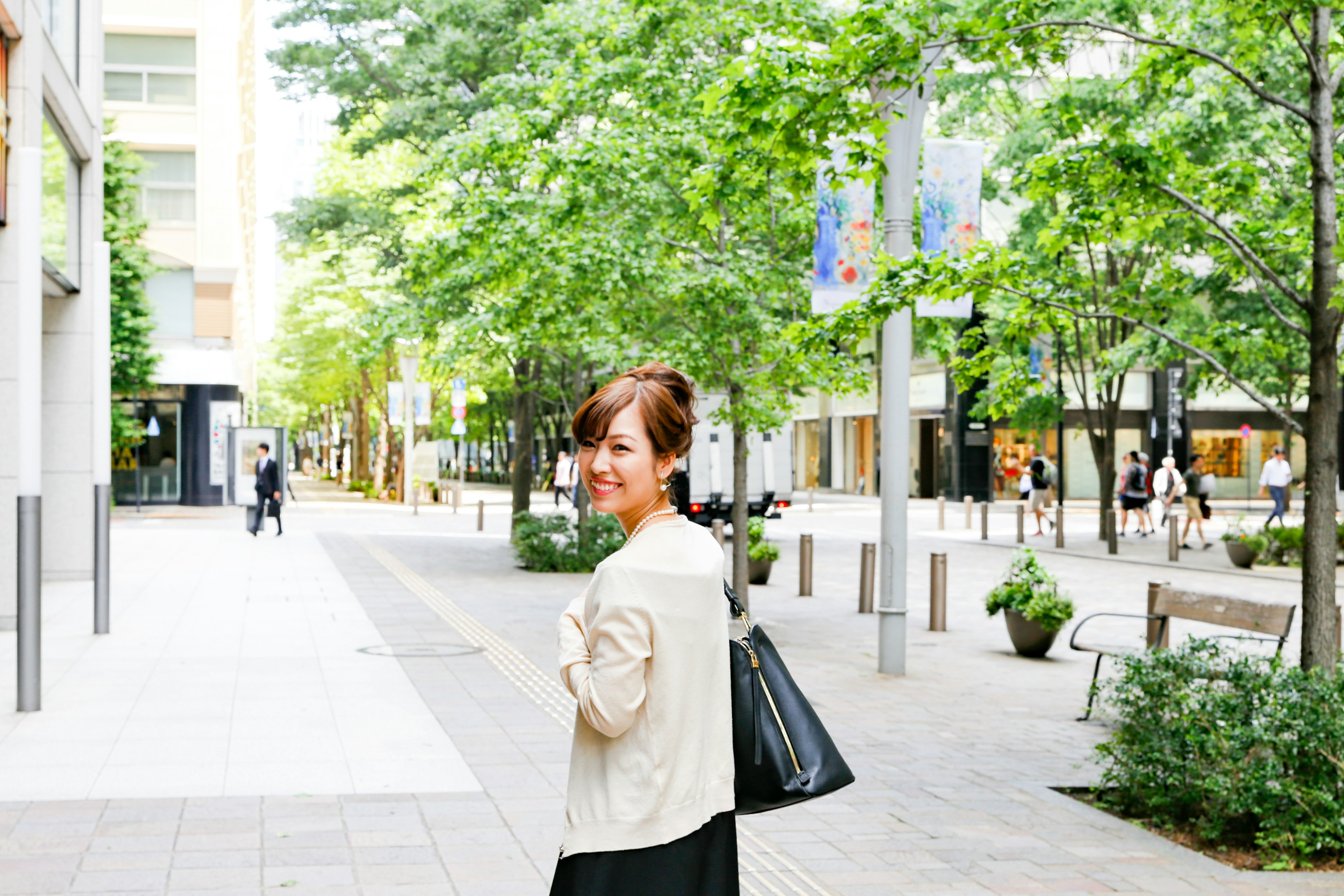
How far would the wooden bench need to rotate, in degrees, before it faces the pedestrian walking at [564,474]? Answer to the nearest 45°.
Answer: approximately 90° to its right

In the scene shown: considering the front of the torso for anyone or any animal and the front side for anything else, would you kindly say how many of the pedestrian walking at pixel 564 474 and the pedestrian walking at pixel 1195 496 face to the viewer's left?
1

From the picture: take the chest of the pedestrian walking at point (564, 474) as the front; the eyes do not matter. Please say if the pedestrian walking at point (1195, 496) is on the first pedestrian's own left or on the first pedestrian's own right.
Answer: on the first pedestrian's own left

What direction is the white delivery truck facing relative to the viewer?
away from the camera

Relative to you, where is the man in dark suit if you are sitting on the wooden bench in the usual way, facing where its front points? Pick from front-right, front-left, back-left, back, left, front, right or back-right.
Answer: right

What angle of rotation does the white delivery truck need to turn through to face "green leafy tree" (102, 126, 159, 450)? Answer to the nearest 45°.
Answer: approximately 45° to its left

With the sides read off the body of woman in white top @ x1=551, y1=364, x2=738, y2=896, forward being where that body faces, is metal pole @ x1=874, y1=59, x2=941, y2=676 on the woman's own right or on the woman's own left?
on the woman's own right

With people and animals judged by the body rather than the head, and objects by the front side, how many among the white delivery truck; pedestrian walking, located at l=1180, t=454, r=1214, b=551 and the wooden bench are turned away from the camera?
1
